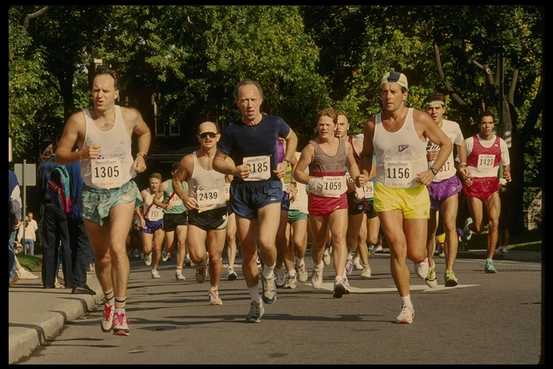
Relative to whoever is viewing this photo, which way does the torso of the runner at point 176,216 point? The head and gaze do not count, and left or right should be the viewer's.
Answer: facing the viewer

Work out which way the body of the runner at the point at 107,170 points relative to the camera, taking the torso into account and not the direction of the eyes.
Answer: toward the camera

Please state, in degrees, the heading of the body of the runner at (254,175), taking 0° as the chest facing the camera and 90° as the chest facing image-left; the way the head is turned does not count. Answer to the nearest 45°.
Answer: approximately 0°

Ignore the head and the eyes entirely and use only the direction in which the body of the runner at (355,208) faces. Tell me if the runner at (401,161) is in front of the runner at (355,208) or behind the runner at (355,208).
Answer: in front

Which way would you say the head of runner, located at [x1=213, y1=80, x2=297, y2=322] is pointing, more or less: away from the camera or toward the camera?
toward the camera

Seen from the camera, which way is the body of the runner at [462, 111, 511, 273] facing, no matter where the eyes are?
toward the camera

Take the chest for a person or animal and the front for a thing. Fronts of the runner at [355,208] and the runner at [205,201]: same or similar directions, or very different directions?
same or similar directions
